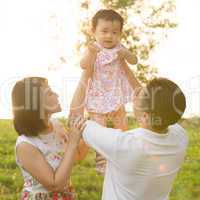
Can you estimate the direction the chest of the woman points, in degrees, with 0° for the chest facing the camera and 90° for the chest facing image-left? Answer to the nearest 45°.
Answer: approximately 270°

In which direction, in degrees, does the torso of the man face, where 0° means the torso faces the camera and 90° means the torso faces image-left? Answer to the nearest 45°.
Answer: approximately 135°

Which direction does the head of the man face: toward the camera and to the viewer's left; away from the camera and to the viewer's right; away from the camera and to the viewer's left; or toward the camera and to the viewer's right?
away from the camera and to the viewer's left

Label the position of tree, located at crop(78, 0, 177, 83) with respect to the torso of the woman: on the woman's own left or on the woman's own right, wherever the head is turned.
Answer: on the woman's own left

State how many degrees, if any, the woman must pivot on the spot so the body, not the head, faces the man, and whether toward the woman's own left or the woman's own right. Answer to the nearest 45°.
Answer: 0° — they already face them

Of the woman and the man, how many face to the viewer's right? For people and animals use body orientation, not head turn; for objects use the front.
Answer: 1
